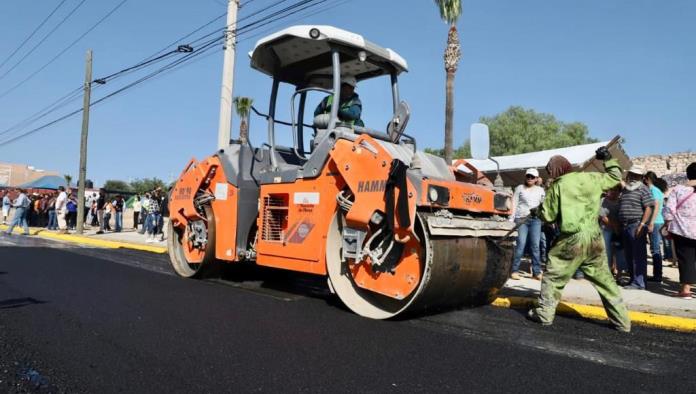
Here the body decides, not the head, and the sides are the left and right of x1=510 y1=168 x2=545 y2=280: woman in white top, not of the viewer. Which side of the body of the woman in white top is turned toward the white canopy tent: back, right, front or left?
back

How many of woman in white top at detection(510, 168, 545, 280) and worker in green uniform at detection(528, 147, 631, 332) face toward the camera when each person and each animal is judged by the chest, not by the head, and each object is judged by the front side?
1

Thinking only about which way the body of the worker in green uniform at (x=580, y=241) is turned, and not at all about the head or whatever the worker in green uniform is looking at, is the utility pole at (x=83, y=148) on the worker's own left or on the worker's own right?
on the worker's own left

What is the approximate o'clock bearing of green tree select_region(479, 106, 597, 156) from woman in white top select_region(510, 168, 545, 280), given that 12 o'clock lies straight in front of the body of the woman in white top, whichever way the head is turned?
The green tree is roughly at 6 o'clock from the woman in white top.

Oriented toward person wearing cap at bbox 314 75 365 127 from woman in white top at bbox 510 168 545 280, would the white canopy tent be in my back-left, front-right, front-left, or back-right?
back-right

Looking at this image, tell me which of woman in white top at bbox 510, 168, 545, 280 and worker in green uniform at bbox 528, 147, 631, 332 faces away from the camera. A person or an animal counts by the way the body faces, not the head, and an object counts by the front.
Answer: the worker in green uniform

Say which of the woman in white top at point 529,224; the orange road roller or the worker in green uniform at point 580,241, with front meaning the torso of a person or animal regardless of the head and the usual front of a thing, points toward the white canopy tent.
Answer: the worker in green uniform

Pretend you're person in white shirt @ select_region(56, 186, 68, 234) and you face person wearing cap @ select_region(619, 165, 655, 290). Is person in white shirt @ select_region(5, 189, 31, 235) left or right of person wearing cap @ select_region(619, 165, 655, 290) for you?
right

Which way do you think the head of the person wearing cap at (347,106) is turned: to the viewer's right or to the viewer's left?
to the viewer's right

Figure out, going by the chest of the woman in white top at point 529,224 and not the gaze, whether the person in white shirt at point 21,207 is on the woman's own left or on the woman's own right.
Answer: on the woman's own right

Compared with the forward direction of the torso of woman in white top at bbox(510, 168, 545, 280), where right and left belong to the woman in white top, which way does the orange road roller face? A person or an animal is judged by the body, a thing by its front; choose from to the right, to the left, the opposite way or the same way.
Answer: to the left

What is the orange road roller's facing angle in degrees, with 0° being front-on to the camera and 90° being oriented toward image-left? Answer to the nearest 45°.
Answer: approximately 315°

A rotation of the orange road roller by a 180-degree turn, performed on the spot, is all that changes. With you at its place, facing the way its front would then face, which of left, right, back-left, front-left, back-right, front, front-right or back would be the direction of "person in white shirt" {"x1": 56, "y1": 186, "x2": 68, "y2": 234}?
front
